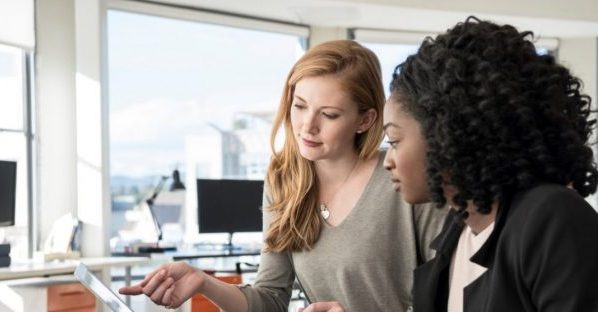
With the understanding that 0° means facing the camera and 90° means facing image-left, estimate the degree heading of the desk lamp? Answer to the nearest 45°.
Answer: approximately 270°

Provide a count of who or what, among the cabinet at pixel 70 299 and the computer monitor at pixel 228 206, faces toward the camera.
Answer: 2

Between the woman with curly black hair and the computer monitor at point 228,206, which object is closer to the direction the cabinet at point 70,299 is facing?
the woman with curly black hair

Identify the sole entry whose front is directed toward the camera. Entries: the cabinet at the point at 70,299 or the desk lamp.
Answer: the cabinet

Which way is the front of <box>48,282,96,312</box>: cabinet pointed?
toward the camera

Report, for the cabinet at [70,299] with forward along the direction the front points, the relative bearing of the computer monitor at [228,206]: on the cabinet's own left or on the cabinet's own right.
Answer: on the cabinet's own left

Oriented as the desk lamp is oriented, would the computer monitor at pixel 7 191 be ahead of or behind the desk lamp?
behind

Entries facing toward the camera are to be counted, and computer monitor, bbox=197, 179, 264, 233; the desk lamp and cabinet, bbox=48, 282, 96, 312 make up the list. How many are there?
2

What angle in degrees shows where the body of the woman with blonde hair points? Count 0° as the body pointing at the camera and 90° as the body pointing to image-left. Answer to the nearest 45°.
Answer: approximately 45°

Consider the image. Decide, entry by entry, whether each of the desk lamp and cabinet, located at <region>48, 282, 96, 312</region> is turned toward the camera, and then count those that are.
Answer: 1

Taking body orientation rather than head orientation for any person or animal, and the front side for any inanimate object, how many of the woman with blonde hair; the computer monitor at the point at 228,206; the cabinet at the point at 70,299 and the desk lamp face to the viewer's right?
1

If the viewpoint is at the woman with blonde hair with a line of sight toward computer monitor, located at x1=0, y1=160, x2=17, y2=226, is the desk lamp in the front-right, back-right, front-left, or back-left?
front-right

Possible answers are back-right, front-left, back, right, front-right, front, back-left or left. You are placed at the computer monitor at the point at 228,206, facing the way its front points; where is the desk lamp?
right

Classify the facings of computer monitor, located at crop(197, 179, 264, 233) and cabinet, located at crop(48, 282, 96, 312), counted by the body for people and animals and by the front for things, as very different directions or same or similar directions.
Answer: same or similar directions
